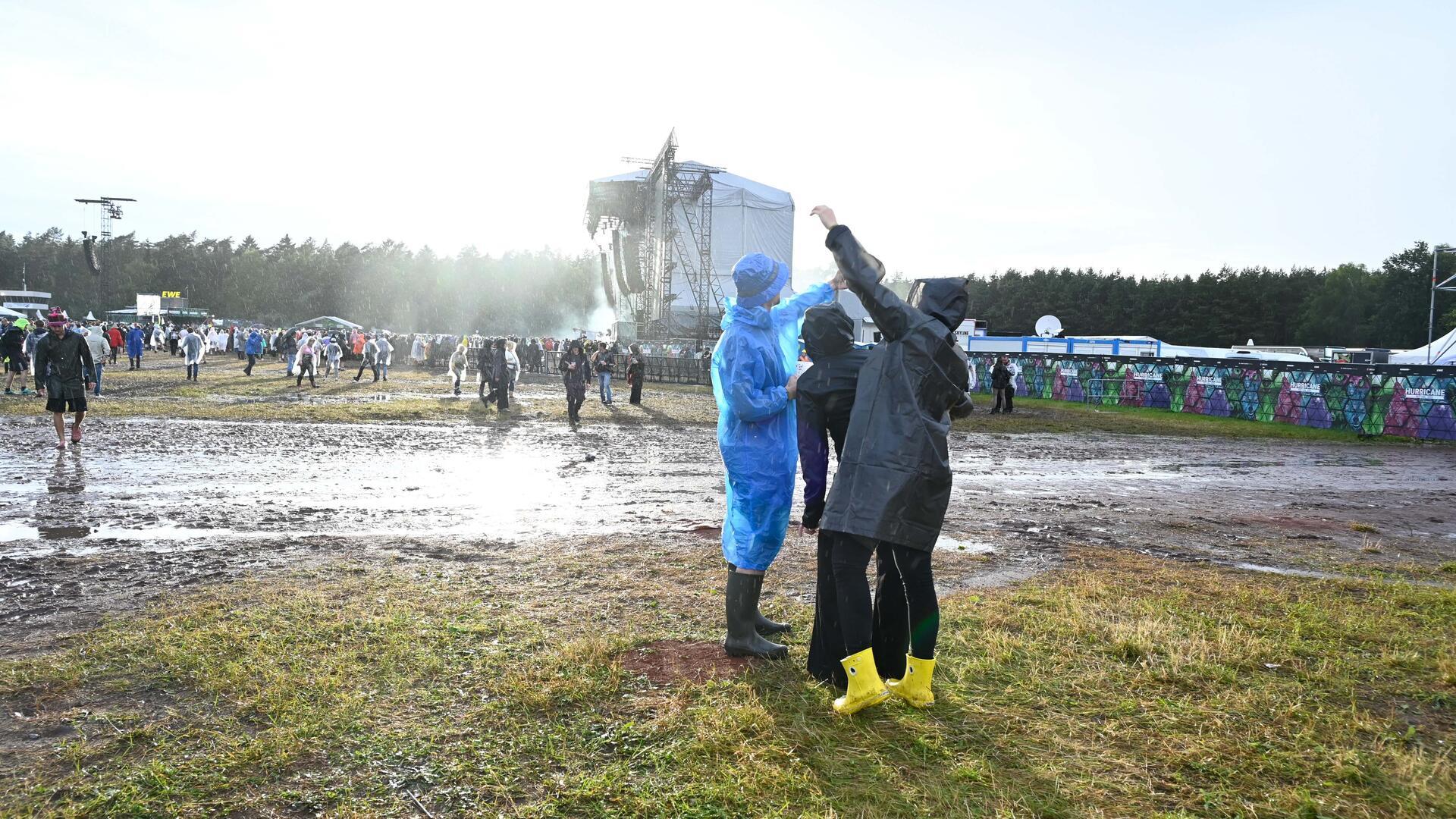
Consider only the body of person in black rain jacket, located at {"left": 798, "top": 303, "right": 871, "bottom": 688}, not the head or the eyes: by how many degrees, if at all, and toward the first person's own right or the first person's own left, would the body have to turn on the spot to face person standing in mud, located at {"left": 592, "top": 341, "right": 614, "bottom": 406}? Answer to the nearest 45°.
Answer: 0° — they already face them

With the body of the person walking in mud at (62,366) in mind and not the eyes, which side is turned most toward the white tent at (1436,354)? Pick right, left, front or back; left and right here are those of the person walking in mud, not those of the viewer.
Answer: left

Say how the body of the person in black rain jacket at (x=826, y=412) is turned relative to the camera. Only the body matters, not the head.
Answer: away from the camera

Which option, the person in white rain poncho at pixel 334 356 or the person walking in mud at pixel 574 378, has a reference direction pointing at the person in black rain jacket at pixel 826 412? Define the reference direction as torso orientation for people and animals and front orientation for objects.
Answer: the person walking in mud

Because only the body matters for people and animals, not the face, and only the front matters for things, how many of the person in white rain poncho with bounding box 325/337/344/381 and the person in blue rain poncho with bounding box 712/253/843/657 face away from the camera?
1

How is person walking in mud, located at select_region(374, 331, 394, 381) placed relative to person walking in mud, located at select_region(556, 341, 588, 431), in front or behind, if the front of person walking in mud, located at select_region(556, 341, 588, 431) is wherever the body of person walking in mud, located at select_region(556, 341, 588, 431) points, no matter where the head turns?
behind
